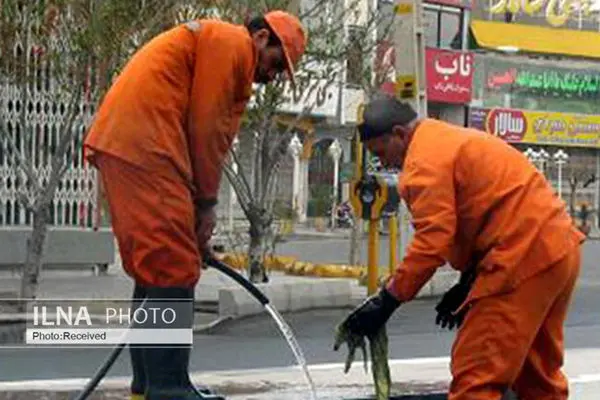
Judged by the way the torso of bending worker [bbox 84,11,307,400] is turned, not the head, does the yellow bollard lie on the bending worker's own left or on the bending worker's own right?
on the bending worker's own left

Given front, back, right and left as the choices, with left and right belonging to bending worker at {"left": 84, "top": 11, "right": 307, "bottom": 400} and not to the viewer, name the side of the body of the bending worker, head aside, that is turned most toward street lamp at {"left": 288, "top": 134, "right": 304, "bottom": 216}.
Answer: left

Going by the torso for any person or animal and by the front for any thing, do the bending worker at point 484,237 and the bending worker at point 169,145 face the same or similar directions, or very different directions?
very different directions

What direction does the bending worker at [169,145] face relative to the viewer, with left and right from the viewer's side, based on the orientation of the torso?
facing to the right of the viewer

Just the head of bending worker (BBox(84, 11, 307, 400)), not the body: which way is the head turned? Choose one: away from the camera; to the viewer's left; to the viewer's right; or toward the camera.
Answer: to the viewer's right

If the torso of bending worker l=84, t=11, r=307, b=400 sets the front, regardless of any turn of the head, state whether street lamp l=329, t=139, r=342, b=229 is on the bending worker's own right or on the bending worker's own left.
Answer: on the bending worker's own left

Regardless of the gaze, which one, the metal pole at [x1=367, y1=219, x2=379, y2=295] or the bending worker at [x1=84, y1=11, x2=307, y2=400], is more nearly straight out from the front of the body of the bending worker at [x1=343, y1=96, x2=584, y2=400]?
the bending worker

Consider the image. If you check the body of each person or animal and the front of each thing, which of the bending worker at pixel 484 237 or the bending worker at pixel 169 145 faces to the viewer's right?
the bending worker at pixel 169 145

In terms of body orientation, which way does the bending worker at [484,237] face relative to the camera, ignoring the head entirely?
to the viewer's left

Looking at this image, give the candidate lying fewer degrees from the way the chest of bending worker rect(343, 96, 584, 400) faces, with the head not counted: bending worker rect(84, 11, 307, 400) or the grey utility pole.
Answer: the bending worker

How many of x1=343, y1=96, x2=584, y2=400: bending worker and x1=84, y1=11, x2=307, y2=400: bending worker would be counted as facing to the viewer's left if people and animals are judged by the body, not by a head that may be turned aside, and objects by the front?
1
